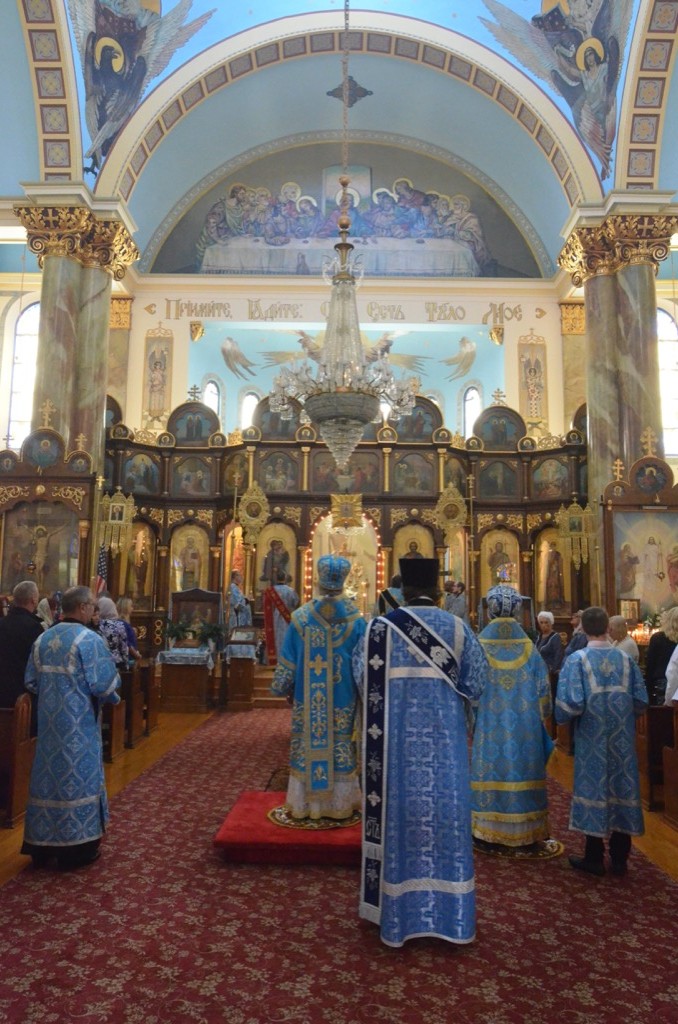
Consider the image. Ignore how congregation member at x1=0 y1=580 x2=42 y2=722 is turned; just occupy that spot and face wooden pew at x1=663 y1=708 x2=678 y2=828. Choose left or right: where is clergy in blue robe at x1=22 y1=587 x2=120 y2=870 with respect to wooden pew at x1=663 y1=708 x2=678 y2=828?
right

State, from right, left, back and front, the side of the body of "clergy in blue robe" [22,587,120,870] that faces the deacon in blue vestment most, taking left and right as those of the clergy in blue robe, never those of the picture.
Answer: right

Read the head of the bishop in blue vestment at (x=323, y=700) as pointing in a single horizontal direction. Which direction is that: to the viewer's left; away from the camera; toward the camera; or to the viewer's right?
away from the camera

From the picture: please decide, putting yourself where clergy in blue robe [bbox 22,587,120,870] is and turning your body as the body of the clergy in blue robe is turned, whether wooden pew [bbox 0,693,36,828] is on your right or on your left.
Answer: on your left

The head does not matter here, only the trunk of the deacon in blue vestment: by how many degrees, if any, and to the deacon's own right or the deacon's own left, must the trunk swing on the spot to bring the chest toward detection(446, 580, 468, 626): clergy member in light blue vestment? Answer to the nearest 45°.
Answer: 0° — they already face them

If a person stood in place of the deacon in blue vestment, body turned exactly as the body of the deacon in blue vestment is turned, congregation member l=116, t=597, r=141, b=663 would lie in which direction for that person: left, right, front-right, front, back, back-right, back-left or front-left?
front-left

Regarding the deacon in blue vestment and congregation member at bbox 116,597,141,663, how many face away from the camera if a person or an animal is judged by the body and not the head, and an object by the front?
2

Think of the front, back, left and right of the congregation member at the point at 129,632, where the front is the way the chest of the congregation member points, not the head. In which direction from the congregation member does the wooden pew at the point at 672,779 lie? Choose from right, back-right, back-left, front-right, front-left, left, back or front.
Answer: back-right

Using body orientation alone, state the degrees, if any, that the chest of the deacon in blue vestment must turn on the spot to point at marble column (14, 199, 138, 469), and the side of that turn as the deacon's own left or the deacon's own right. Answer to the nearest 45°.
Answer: approximately 45° to the deacon's own left

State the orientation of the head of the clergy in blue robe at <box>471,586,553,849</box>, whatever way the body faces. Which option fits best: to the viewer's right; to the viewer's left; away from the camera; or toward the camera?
away from the camera

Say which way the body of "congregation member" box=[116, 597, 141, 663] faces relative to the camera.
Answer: away from the camera

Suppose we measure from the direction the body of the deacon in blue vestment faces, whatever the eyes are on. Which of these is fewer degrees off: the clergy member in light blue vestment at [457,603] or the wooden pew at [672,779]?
the clergy member in light blue vestment

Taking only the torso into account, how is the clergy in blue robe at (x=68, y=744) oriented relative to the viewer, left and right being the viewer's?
facing away from the viewer and to the right of the viewer

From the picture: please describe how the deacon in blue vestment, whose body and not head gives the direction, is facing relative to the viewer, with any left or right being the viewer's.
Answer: facing away from the viewer

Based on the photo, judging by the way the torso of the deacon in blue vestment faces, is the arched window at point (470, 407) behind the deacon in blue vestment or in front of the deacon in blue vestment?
in front

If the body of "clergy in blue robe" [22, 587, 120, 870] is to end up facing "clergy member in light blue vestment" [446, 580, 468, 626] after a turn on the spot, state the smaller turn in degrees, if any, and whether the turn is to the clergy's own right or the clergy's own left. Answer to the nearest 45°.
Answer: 0° — they already face them

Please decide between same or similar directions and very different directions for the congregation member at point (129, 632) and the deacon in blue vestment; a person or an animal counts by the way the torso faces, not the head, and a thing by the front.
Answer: same or similar directions

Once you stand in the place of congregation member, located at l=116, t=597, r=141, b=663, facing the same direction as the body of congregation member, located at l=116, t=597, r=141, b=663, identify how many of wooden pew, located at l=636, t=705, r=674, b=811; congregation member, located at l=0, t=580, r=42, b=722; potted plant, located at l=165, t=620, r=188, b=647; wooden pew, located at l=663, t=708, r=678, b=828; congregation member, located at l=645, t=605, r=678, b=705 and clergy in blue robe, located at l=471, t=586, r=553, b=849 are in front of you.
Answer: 1

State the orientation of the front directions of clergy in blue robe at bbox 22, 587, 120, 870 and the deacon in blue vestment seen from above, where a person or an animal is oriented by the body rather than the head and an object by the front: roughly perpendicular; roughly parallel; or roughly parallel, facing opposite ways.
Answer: roughly parallel
